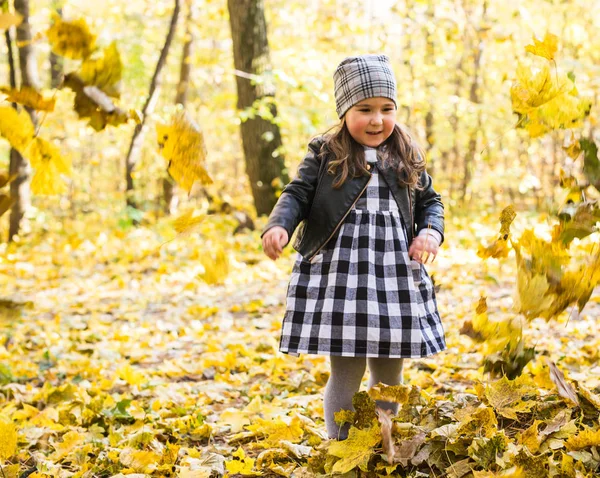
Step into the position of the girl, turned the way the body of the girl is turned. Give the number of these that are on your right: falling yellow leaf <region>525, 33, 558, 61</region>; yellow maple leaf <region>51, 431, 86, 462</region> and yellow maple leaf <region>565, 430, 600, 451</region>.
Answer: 1

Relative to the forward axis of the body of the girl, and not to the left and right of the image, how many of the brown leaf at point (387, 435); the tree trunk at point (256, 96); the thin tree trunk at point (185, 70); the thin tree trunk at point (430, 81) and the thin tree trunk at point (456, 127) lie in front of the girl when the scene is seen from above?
1

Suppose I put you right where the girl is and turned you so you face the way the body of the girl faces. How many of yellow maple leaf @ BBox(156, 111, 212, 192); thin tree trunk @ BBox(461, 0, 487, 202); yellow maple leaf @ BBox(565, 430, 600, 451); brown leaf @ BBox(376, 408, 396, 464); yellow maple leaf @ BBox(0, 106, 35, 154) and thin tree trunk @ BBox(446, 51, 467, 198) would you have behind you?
2

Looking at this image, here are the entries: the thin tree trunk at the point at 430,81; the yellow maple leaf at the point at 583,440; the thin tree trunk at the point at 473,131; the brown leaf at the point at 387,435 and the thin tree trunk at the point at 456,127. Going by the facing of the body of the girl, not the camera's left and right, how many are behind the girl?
3

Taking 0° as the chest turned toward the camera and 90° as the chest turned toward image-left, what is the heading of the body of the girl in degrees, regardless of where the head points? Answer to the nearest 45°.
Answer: approximately 0°

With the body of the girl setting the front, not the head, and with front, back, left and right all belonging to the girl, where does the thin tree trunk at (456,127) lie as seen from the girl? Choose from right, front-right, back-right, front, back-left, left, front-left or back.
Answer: back

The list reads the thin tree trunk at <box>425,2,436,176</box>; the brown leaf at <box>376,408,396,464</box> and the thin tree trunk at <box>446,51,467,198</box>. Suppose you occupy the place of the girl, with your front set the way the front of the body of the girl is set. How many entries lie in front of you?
1

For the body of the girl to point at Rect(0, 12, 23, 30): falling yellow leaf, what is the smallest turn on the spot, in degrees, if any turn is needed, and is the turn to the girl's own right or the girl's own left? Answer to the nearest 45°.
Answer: approximately 45° to the girl's own right

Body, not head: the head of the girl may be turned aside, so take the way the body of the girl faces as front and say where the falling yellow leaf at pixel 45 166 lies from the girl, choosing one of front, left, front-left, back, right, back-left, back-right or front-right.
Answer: front-right

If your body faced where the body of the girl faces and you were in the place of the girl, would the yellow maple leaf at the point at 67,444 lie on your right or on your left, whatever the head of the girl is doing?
on your right
